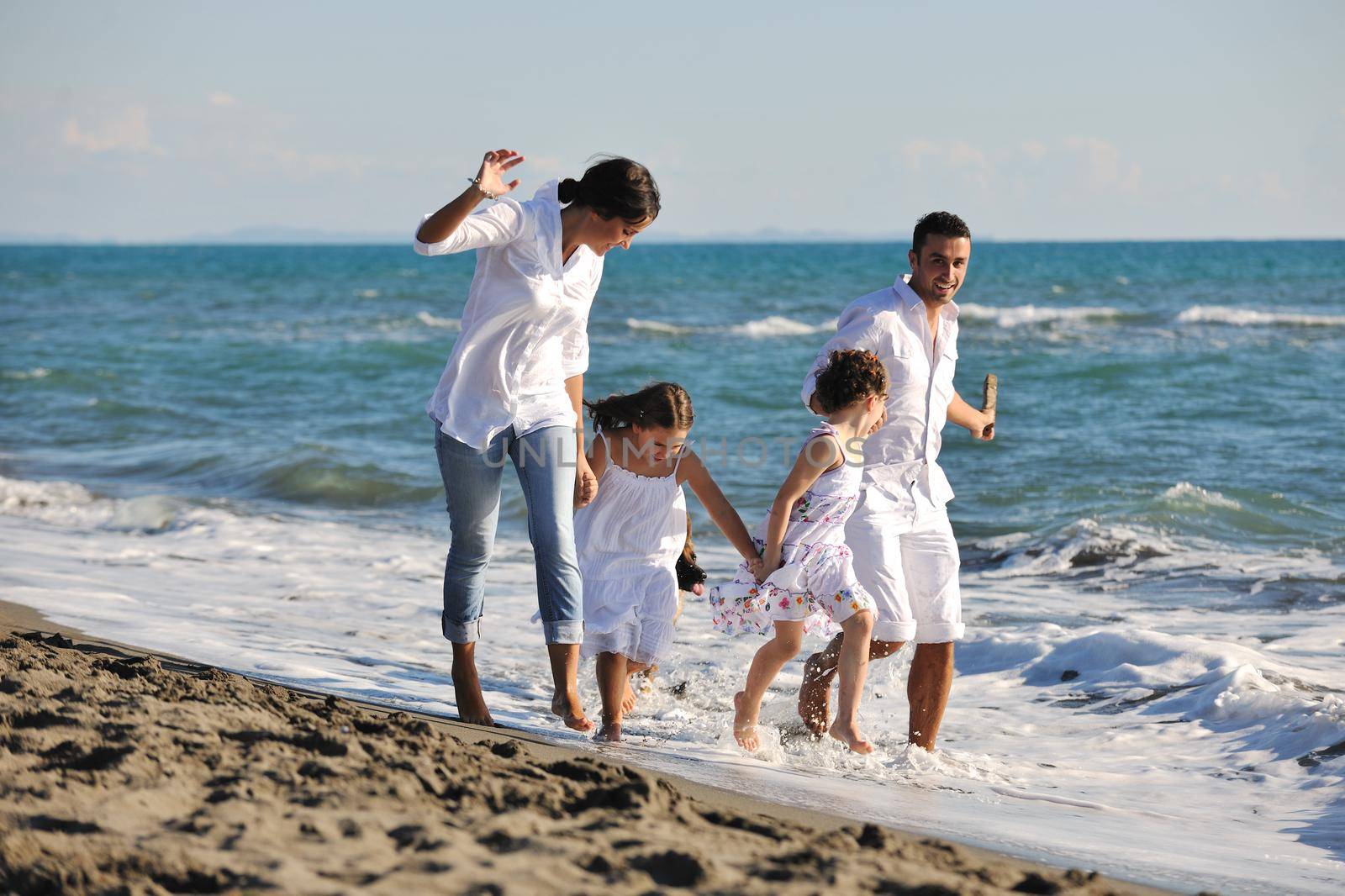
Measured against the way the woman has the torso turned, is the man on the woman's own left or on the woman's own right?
on the woman's own left

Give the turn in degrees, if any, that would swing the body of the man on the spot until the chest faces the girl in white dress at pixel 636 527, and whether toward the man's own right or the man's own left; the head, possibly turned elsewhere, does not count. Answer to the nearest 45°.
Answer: approximately 135° to the man's own right

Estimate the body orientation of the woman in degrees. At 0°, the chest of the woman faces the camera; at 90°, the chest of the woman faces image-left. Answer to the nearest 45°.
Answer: approximately 315°
